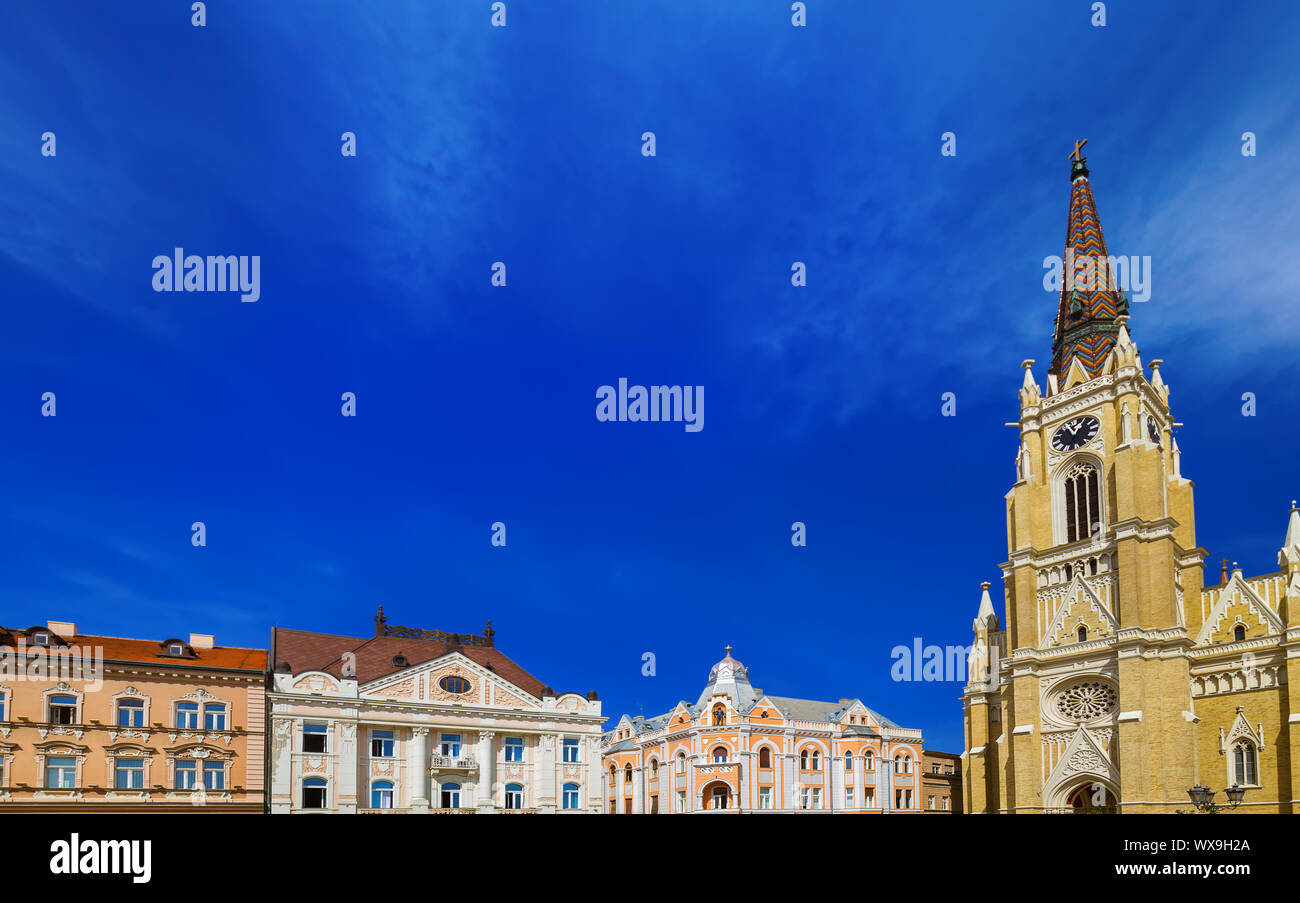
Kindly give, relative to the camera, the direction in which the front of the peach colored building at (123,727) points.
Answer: facing the viewer
